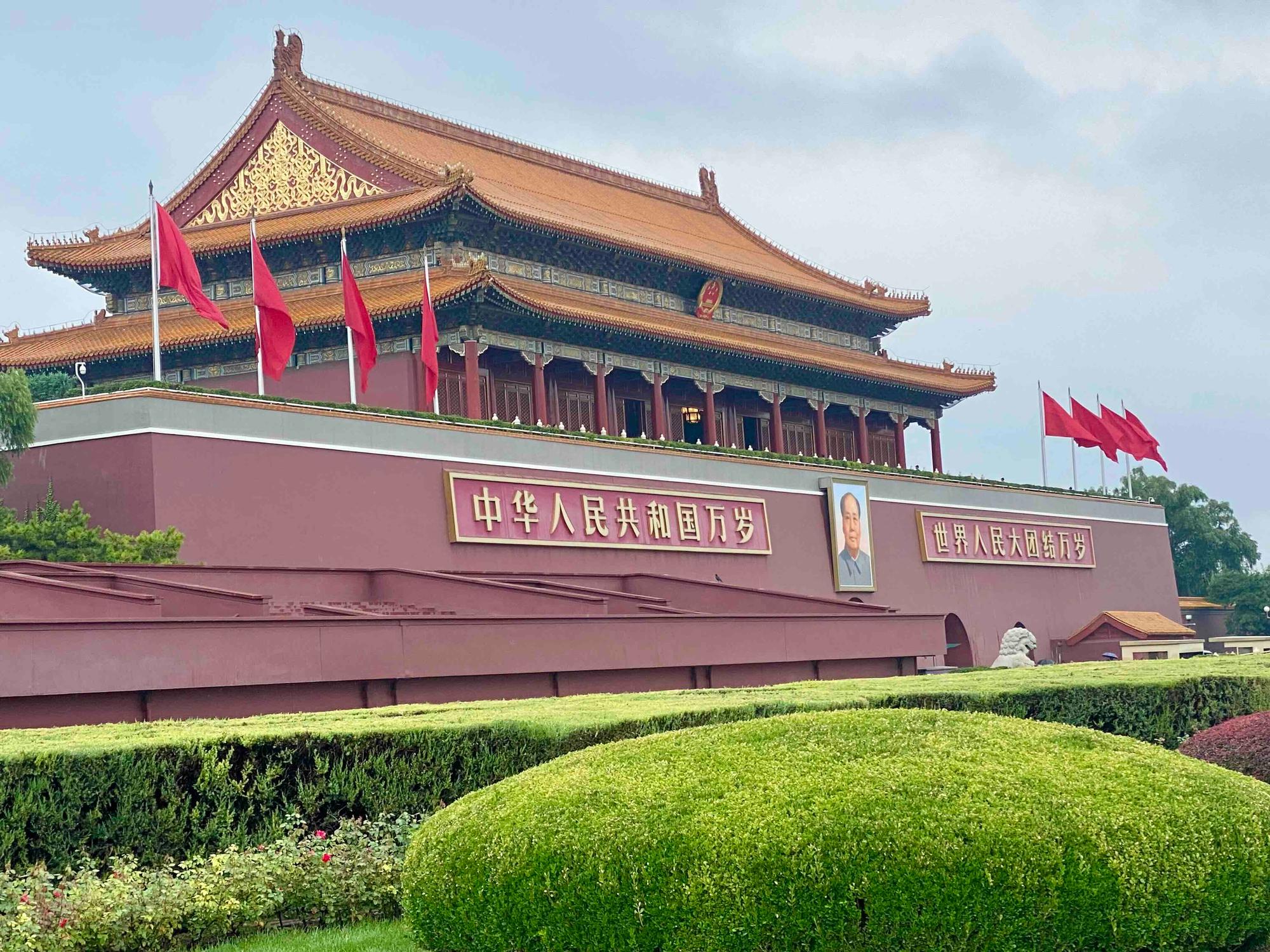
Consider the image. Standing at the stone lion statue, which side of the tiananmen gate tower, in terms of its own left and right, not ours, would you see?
front

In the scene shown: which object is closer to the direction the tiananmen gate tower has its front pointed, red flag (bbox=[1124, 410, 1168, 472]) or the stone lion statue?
the stone lion statue

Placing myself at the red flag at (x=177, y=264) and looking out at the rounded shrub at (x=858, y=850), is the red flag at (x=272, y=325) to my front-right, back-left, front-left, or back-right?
back-left

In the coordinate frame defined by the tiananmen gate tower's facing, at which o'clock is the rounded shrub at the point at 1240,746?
The rounded shrub is roughly at 1 o'clock from the tiananmen gate tower.

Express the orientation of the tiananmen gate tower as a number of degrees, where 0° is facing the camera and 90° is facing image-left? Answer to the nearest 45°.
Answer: approximately 315°

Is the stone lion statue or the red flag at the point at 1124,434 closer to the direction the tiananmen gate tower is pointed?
the stone lion statue

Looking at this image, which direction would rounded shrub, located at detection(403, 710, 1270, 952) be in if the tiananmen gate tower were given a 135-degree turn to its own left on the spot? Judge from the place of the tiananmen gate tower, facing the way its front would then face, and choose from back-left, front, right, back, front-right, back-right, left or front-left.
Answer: back

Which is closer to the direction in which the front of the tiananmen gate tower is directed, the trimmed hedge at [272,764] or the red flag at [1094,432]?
the trimmed hedge

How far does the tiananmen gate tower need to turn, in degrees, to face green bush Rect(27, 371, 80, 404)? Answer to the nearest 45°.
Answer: approximately 135° to its right
